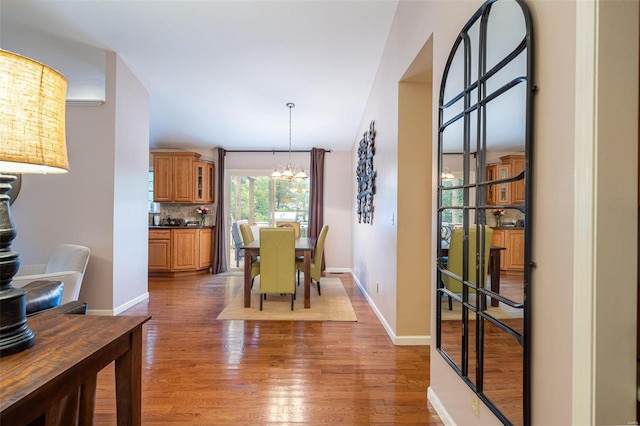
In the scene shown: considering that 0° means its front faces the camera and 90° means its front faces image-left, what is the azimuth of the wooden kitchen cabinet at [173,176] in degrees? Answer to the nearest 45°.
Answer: approximately 0°

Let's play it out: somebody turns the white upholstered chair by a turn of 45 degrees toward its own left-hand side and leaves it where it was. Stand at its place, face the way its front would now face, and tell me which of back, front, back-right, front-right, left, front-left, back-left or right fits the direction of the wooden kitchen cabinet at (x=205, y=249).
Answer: back-left

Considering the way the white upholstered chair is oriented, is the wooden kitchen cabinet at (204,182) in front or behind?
behind

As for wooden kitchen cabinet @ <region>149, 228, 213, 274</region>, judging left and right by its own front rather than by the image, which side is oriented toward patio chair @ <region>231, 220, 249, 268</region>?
left

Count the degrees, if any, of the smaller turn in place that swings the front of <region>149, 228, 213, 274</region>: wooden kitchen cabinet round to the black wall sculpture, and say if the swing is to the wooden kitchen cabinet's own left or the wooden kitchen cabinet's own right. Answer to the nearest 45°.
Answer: approximately 45° to the wooden kitchen cabinet's own left

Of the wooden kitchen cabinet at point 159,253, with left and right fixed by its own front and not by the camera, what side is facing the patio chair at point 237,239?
left

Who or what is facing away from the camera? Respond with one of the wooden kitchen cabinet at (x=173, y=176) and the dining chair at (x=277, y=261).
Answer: the dining chair

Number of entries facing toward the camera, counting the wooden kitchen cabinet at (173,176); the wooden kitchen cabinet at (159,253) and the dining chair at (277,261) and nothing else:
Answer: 2

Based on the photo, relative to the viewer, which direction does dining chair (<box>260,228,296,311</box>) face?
away from the camera

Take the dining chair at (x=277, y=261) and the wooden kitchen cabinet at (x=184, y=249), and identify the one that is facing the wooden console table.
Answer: the wooden kitchen cabinet
